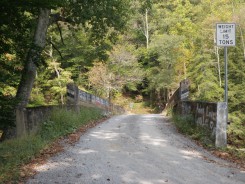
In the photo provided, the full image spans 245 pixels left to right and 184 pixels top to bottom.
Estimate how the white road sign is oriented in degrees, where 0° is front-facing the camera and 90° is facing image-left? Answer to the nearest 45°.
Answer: approximately 0°

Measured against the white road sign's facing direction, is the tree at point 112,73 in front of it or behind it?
behind

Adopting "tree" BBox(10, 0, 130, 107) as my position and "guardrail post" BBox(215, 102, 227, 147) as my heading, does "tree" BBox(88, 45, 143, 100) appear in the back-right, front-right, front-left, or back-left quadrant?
back-left
